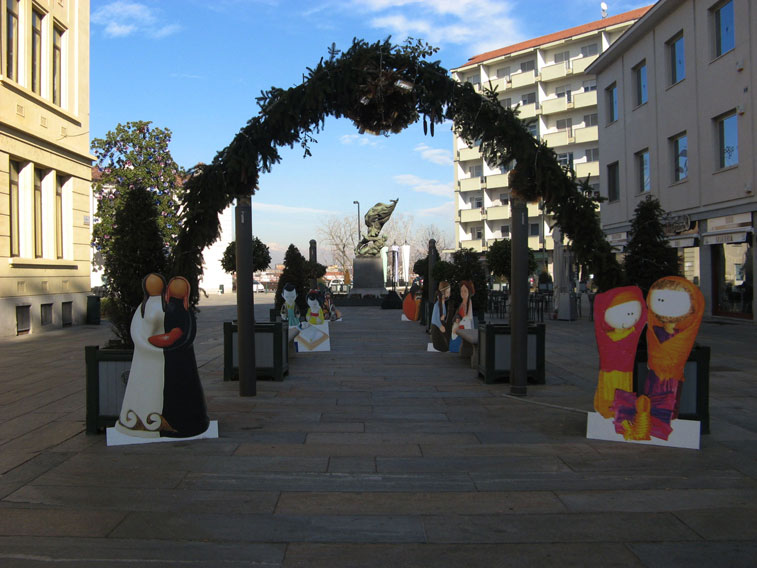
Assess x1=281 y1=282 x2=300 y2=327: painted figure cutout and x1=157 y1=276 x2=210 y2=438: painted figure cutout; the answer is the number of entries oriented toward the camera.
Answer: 2

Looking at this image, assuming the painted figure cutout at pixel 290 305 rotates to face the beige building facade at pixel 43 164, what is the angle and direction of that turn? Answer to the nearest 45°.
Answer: approximately 135° to its right

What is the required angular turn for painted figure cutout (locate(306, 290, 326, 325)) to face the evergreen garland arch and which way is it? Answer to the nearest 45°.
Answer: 0° — it already faces it

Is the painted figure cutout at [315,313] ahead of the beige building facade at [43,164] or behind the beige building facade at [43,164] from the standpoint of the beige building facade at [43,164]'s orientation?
ahead

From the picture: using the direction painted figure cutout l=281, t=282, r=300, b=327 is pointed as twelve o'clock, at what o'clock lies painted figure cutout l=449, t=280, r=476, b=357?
painted figure cutout l=449, t=280, r=476, b=357 is roughly at 10 o'clock from painted figure cutout l=281, t=282, r=300, b=327.

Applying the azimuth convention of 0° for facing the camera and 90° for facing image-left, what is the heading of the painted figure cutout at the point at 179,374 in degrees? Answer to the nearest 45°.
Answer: approximately 0°

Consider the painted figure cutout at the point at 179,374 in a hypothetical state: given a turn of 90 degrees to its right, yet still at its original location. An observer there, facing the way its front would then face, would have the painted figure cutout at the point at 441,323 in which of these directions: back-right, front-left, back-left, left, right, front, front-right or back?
back-right

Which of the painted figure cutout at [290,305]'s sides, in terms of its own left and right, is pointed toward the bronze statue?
back

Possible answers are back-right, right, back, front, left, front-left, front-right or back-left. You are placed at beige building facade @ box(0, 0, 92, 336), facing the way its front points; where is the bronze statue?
left
